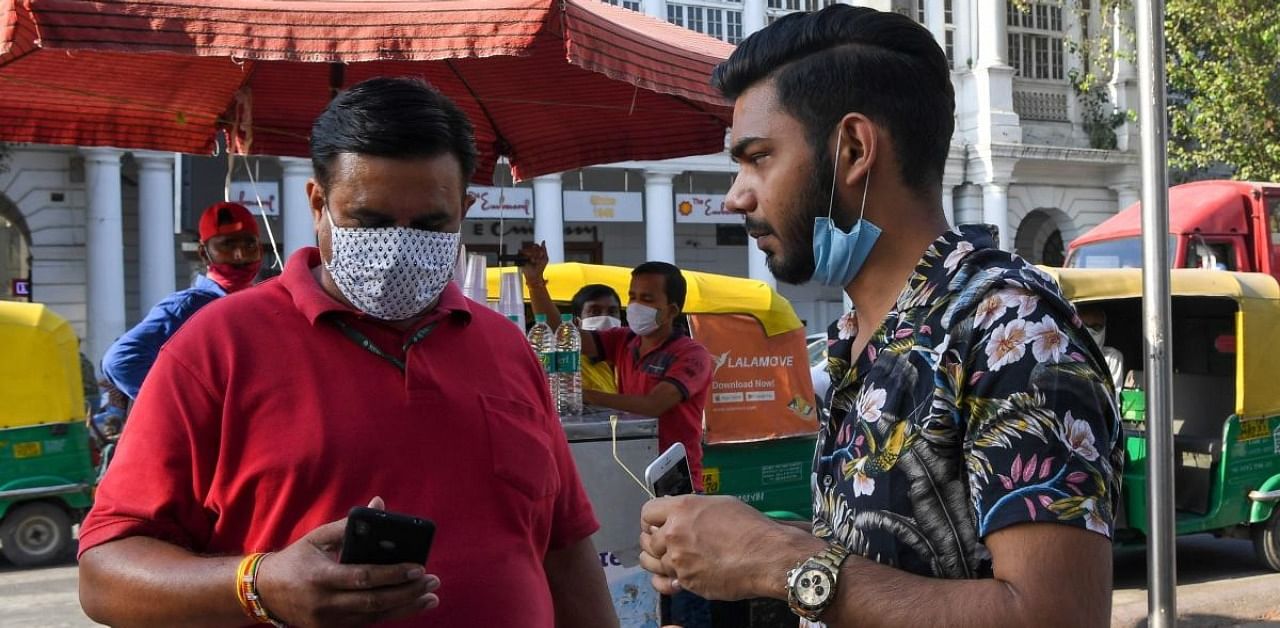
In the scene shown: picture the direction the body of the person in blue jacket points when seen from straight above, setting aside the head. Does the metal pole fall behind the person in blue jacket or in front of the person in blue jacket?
in front

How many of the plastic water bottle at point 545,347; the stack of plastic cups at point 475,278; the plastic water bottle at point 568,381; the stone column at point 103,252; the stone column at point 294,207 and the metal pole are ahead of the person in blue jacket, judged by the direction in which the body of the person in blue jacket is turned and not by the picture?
4

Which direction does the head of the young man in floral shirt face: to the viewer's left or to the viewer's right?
to the viewer's left

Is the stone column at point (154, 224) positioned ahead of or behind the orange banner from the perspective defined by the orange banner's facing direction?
behind

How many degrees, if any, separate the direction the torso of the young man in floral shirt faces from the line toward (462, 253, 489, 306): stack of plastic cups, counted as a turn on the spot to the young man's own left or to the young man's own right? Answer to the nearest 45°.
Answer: approximately 45° to the young man's own right

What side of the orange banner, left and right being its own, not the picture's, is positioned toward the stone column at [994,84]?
back

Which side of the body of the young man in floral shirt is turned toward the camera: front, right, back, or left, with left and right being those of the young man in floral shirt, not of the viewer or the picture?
left

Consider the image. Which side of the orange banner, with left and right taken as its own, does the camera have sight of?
front
